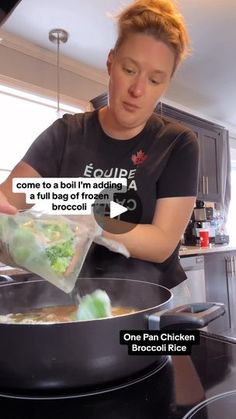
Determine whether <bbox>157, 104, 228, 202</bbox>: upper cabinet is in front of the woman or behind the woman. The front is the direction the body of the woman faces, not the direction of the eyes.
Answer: behind

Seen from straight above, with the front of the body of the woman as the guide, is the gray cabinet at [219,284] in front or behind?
behind

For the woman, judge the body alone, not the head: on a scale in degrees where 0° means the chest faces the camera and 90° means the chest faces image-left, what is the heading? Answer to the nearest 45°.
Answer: approximately 0°
